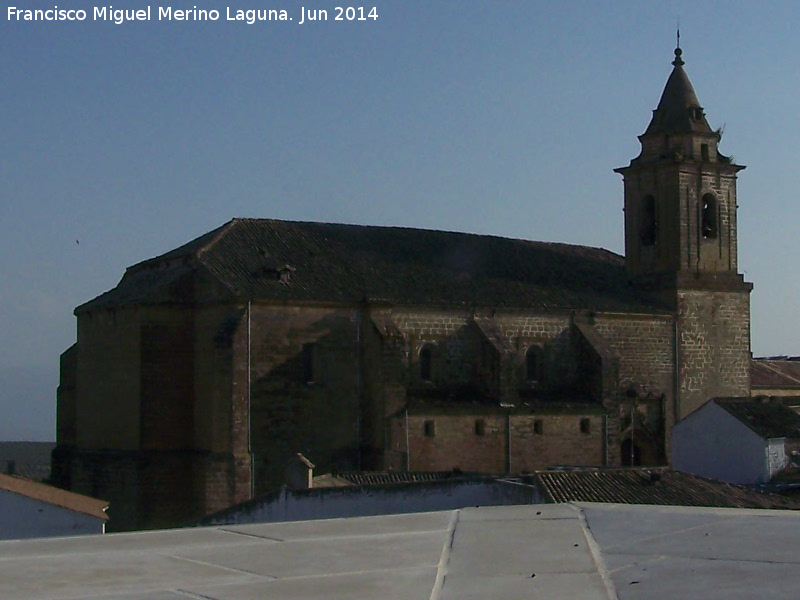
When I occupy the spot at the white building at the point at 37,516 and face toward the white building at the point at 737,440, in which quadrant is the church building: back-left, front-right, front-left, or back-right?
front-left

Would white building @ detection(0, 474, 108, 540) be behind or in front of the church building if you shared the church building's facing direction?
behind

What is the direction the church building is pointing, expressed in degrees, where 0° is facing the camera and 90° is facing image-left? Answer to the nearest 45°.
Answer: approximately 225°

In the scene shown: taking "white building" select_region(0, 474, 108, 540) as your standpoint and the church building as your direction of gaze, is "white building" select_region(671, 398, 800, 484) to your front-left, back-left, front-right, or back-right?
front-right
